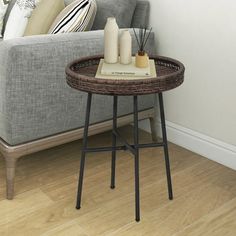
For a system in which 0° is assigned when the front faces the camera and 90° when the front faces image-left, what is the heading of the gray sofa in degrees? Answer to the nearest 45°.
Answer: approximately 45°
